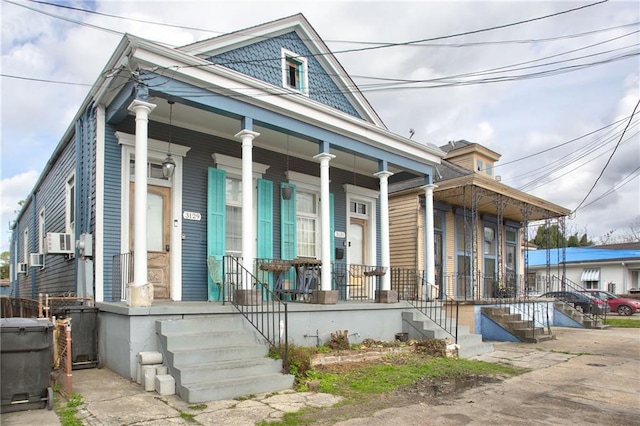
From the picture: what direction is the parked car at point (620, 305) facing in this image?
to the viewer's right

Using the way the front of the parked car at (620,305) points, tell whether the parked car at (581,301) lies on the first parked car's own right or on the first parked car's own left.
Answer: on the first parked car's own right

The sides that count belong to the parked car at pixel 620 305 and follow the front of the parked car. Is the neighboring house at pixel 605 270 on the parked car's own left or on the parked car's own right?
on the parked car's own left

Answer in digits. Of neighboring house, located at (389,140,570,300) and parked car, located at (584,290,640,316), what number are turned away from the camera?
0

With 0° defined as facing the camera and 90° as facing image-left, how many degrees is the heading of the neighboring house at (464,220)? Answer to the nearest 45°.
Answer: approximately 315°

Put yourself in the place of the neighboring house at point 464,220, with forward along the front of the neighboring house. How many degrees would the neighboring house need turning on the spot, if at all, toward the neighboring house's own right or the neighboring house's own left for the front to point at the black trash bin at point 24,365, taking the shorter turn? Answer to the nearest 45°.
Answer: approximately 45° to the neighboring house's own right

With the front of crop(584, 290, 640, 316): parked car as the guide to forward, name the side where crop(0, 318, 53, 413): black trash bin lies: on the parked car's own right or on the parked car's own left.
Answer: on the parked car's own right
